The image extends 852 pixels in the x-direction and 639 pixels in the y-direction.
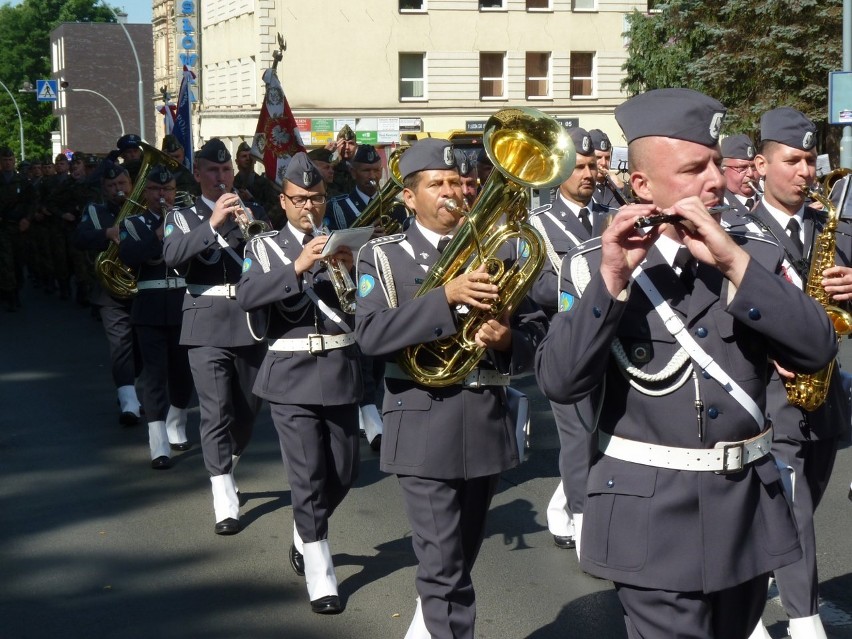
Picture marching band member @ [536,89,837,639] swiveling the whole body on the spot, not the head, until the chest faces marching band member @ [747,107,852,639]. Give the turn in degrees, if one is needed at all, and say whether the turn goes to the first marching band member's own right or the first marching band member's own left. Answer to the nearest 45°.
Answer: approximately 135° to the first marching band member's own left

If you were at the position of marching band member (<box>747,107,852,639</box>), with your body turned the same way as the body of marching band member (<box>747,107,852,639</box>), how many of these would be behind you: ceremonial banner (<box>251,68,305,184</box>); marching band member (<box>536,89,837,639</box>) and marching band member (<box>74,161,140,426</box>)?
2

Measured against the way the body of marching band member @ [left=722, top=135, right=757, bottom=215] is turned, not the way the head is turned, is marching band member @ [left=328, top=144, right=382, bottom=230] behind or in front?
behind

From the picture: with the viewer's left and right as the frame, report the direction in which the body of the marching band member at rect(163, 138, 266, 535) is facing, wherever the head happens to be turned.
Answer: facing the viewer and to the right of the viewer

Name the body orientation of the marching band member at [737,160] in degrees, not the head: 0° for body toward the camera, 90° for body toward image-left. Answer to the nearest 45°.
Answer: approximately 315°

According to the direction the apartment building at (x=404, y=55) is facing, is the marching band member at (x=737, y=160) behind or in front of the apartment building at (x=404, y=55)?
in front

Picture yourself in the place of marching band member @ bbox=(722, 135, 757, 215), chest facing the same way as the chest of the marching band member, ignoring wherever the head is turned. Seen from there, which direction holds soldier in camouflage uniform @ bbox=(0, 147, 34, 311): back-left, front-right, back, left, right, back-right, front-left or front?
back

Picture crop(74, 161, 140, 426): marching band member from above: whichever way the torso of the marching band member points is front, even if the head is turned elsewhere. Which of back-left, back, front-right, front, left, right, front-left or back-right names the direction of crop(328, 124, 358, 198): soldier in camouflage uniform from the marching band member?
left

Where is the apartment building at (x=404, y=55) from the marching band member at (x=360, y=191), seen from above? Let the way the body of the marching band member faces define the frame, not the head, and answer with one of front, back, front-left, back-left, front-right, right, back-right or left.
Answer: back-left

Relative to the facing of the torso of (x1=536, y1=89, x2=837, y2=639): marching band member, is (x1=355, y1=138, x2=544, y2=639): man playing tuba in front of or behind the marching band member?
behind

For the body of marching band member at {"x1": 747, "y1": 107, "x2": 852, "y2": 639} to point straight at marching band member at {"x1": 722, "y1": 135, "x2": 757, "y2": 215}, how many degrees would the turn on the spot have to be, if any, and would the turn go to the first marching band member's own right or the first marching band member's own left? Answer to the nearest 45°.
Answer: approximately 135° to the first marching band member's own left
